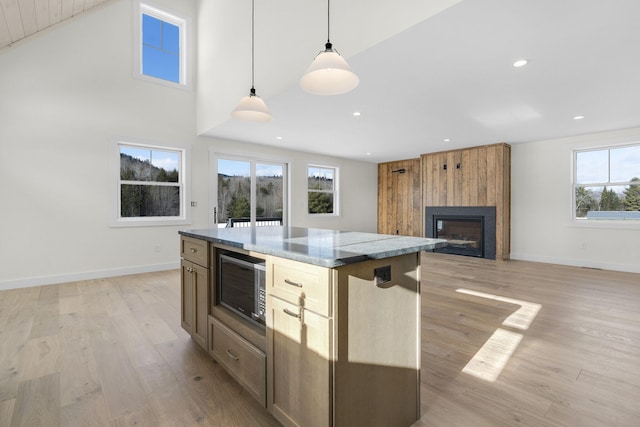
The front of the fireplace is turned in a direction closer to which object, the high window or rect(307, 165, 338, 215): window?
the high window

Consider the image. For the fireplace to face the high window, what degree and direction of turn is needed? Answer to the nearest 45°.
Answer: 0° — it already faces it

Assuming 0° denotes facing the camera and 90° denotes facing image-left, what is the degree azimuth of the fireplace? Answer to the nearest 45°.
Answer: approximately 45°

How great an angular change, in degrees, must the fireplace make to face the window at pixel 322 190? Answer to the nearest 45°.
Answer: approximately 45° to its right
